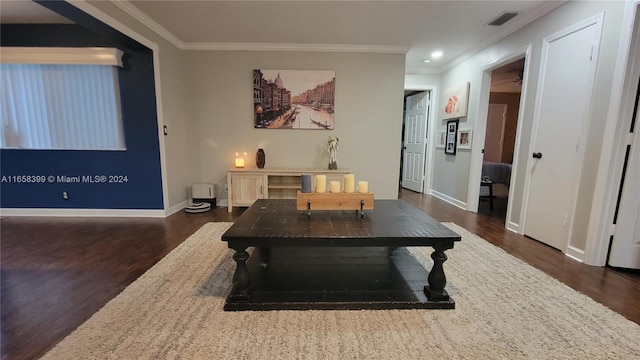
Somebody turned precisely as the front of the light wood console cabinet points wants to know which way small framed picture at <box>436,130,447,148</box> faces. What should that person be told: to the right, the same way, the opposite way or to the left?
to the right

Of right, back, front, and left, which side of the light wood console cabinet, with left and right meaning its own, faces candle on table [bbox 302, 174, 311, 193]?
front

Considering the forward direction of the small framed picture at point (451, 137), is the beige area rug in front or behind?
in front

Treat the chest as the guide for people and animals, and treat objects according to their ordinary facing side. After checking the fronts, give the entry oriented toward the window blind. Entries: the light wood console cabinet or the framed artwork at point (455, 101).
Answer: the framed artwork

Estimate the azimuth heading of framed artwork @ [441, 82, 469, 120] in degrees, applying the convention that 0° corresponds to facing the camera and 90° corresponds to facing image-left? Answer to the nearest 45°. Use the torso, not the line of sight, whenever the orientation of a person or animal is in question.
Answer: approximately 45°

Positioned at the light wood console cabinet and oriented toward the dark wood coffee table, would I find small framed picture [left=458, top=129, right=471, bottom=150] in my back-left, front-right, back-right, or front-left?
front-left

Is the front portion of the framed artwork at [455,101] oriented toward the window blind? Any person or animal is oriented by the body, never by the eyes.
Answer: yes

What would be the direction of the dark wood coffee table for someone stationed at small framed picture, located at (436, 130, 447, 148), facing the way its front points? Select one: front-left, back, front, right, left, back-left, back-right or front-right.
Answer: front-left

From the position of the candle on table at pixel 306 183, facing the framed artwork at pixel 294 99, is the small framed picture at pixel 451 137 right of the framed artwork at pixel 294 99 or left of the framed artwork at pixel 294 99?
right

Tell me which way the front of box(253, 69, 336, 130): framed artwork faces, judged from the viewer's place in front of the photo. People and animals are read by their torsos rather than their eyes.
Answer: facing the viewer

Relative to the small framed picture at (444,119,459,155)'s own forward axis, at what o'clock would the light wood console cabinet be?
The light wood console cabinet is roughly at 12 o'clock from the small framed picture.

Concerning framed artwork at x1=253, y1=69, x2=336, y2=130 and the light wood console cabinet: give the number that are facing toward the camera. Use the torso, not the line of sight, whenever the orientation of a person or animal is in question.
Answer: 2

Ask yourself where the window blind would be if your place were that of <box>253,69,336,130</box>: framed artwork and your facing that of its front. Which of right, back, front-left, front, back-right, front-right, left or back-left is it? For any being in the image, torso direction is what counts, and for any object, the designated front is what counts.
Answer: right

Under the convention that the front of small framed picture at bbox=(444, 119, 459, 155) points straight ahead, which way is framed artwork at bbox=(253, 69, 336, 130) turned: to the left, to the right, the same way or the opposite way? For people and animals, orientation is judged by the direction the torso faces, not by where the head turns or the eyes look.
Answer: to the left

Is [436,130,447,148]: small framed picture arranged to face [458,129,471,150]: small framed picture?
no

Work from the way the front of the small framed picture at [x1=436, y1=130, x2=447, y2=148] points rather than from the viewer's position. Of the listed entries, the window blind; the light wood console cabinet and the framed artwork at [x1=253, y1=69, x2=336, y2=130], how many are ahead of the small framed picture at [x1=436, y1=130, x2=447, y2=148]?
3

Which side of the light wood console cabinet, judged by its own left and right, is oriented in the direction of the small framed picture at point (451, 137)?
left

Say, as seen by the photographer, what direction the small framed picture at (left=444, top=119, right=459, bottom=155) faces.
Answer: facing the viewer and to the left of the viewer

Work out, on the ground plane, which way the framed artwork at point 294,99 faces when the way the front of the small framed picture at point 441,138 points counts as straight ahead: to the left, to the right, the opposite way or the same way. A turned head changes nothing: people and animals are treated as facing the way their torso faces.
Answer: to the left
